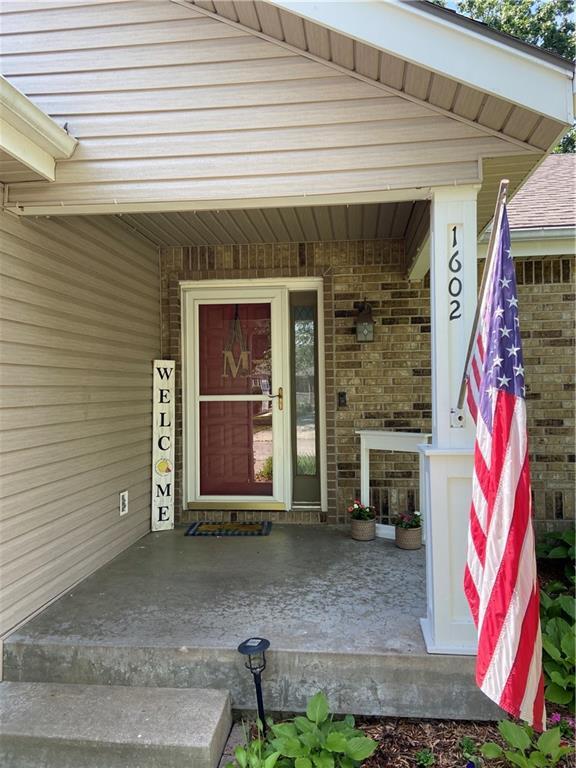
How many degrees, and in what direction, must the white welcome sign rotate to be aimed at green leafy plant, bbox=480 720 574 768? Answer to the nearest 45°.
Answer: approximately 45° to its left

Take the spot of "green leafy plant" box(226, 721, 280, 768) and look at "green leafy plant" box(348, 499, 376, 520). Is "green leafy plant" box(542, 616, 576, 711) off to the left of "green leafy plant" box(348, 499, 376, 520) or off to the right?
right

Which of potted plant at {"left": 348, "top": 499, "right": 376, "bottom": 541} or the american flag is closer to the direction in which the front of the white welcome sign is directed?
the american flag

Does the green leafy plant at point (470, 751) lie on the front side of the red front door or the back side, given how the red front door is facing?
on the front side

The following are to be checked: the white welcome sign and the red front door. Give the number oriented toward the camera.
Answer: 2

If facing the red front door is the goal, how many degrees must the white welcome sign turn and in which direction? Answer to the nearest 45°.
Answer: approximately 90° to its left

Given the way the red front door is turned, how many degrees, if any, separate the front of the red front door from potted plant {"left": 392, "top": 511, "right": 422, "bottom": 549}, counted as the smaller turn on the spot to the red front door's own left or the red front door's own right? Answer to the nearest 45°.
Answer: approximately 45° to the red front door's own left

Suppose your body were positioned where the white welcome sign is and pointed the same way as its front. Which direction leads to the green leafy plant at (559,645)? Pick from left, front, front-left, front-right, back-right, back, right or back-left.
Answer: front-left

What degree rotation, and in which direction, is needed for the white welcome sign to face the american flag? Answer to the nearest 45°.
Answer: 0° — it already faces it

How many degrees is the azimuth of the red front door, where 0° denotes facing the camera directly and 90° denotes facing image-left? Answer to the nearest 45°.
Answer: approximately 0°

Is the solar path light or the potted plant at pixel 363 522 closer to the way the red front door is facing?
the solar path light

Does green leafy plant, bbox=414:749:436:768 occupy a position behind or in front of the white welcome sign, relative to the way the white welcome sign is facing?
in front
